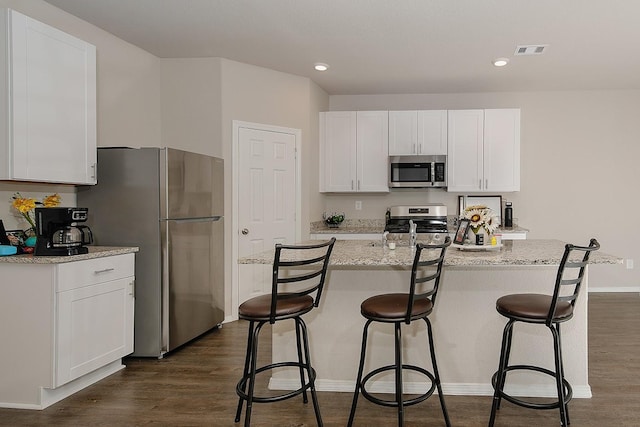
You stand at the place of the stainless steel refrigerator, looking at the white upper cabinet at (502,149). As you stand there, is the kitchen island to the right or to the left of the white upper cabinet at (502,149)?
right

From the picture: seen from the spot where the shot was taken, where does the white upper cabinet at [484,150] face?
facing the viewer

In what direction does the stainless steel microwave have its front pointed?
toward the camera

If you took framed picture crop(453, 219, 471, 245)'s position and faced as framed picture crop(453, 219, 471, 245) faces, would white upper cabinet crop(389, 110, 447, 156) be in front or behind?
behind

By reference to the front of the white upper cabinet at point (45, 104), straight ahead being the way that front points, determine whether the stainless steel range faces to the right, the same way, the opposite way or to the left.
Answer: to the right

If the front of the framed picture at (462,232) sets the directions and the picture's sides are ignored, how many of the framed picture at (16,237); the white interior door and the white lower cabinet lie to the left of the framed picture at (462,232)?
0

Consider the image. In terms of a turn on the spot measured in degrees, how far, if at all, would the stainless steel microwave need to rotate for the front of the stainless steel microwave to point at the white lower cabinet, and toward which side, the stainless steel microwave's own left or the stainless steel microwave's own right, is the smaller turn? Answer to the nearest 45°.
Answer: approximately 45° to the stainless steel microwave's own right

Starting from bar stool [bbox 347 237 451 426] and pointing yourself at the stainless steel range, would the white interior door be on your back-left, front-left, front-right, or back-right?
front-left

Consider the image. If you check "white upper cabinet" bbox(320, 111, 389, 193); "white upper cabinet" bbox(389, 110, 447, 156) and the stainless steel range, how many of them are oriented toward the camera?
3

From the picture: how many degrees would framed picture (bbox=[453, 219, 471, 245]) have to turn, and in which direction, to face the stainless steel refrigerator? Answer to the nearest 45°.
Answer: approximately 90° to its right

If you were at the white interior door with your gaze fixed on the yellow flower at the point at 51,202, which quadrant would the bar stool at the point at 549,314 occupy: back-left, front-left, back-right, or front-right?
front-left

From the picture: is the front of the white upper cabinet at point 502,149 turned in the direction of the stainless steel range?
no

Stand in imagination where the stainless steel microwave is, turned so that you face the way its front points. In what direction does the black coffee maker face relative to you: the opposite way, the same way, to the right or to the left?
to the left

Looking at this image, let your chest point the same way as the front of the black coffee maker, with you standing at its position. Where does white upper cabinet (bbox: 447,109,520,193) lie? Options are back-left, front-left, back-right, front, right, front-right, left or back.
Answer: front-left

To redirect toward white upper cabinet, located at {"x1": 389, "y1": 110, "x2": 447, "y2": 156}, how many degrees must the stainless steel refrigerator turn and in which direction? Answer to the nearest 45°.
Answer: approximately 45° to its left

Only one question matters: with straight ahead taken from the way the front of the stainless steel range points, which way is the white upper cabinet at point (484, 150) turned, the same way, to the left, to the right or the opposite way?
the same way

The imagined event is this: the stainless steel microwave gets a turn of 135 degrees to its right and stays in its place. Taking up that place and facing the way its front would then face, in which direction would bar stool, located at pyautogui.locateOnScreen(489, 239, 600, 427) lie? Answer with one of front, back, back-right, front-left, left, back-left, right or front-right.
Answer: back-left

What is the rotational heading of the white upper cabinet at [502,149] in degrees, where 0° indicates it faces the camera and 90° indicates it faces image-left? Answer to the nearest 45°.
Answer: approximately 0°

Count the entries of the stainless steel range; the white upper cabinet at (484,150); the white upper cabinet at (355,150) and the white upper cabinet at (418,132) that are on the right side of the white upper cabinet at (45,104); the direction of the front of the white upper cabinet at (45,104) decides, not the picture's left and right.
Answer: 0

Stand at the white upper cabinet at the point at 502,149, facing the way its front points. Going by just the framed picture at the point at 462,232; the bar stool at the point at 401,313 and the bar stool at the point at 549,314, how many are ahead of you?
3
